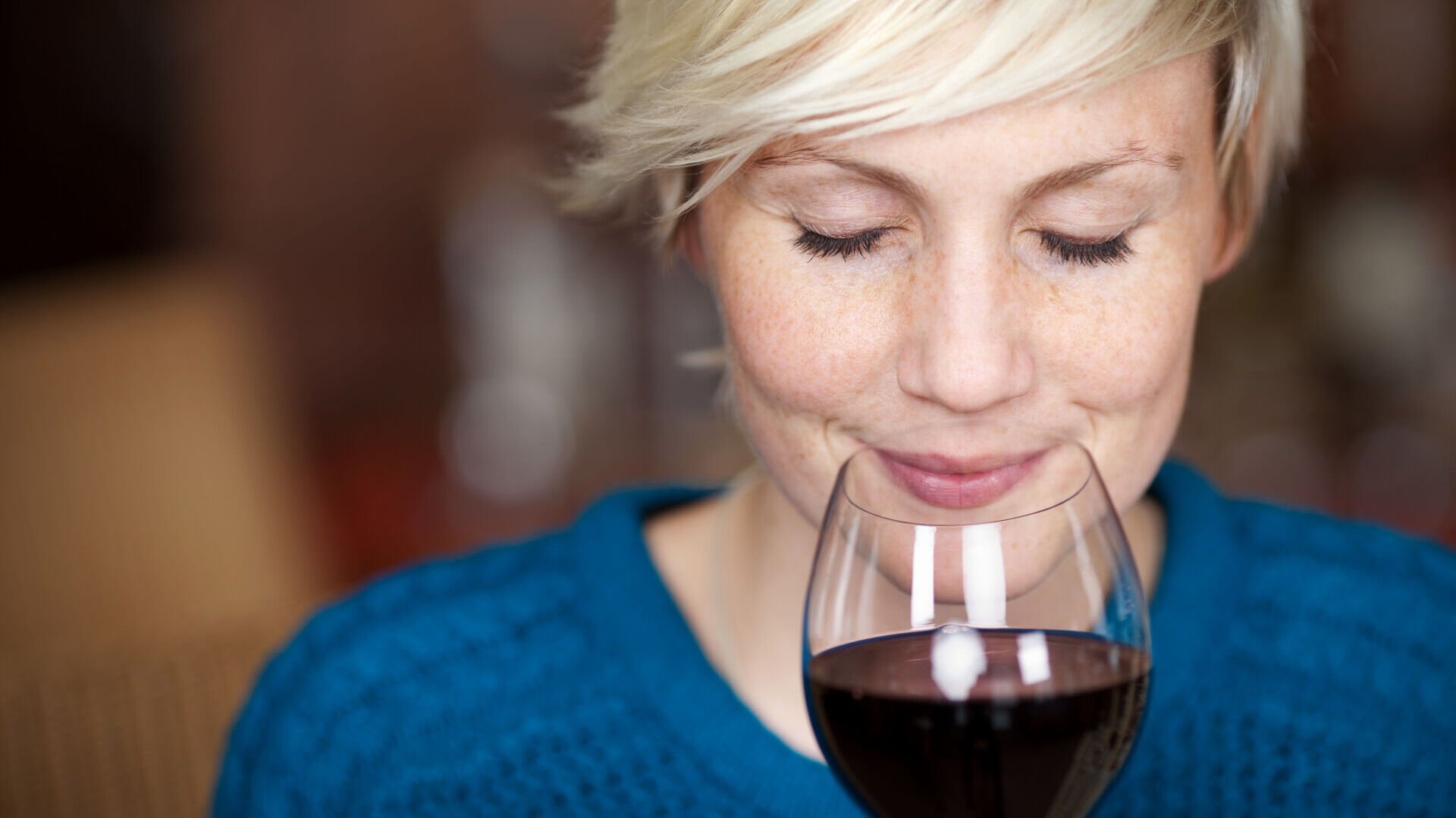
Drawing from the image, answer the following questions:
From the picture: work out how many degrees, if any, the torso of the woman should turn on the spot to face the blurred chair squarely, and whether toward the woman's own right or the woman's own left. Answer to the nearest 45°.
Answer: approximately 135° to the woman's own right

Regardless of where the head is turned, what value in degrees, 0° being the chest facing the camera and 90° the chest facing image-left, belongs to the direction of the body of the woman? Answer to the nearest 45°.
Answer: approximately 0°
